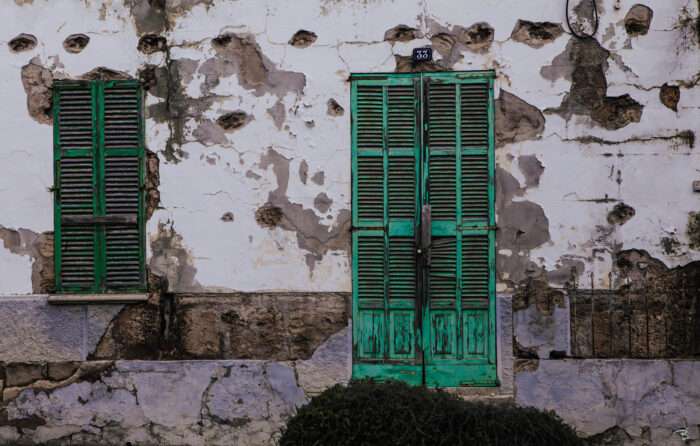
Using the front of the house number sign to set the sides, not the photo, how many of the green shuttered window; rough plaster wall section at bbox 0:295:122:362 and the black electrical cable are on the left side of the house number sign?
1

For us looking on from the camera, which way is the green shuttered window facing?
facing the viewer

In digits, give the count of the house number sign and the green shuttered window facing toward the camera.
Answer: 2

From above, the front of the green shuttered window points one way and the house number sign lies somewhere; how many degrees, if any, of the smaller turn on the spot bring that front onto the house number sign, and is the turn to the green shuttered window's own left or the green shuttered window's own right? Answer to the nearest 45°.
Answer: approximately 90° to the green shuttered window's own left

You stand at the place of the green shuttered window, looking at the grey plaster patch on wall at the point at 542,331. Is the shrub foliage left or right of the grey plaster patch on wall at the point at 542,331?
right

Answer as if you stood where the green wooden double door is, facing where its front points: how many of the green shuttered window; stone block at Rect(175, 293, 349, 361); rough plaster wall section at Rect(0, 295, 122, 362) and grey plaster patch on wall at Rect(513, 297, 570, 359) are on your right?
3

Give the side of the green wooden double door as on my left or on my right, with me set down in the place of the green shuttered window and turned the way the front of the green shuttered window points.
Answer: on my left

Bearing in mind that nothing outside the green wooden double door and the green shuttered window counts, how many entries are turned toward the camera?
2

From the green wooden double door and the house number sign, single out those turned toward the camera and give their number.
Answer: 2

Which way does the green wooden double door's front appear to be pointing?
toward the camera

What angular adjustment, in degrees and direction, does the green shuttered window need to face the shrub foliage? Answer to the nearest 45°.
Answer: approximately 45° to its left

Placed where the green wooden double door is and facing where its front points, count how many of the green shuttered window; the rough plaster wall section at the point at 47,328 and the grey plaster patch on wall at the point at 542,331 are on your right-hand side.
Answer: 2
